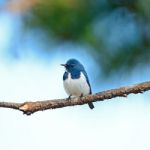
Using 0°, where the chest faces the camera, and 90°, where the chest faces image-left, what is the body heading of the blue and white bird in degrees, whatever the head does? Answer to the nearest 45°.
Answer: approximately 45°
